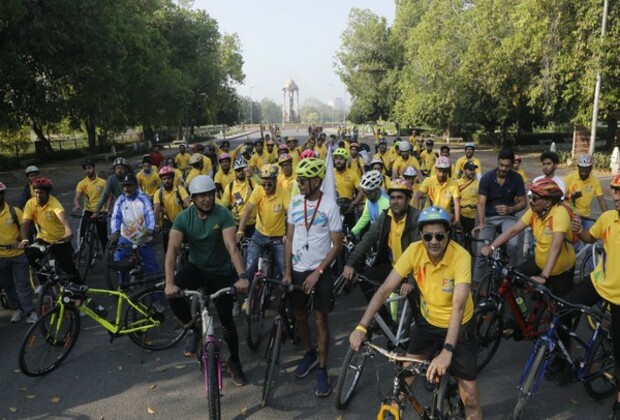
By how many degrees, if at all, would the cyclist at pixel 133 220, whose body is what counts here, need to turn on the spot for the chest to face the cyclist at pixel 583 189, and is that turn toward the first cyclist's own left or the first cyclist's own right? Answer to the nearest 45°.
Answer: approximately 90° to the first cyclist's own left

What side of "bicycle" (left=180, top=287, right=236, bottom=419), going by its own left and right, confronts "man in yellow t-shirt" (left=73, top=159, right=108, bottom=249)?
back

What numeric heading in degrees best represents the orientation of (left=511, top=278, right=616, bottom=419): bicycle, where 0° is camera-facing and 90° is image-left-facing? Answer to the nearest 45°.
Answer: approximately 45°

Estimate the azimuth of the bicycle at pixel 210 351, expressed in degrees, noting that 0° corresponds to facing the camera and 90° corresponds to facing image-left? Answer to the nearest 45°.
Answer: approximately 0°

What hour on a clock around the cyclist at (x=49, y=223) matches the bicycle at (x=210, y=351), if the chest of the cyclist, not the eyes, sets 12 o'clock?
The bicycle is roughly at 10 o'clock from the cyclist.

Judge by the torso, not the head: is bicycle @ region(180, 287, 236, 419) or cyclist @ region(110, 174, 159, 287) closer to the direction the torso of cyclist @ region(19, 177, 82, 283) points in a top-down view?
the bicycle

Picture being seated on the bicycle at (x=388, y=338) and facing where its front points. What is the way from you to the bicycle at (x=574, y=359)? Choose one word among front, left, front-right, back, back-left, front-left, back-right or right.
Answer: back-left

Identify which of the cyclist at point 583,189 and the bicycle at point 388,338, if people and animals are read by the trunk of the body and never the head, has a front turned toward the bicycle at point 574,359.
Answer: the cyclist

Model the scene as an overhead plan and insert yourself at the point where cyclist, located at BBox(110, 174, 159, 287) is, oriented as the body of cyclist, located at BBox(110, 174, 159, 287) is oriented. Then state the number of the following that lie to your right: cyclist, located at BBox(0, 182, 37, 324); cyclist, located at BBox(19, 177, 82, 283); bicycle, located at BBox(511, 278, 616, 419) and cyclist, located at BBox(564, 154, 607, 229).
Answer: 2

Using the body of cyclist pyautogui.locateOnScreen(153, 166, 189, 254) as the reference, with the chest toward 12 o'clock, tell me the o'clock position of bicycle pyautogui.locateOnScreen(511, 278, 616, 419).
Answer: The bicycle is roughly at 11 o'clock from the cyclist.
